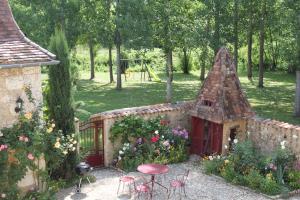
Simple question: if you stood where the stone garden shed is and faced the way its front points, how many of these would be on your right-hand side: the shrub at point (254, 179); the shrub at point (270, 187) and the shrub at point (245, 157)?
0

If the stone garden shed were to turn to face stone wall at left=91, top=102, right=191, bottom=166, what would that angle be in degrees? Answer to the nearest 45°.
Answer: approximately 45° to its right

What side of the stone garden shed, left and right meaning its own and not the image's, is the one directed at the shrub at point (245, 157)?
left

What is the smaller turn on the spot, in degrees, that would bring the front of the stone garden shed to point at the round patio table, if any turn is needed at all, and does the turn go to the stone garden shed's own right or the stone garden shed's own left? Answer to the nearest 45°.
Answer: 0° — it already faces it

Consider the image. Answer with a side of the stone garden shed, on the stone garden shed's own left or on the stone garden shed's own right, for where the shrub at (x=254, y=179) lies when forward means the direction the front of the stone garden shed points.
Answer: on the stone garden shed's own left

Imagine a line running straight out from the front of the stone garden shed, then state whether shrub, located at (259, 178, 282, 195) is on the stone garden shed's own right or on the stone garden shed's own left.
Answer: on the stone garden shed's own left

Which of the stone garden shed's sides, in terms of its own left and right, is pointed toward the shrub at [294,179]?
left

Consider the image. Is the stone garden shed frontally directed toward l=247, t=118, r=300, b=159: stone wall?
no

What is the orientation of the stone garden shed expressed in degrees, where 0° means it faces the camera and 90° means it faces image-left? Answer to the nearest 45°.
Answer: approximately 45°

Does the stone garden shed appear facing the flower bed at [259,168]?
no
